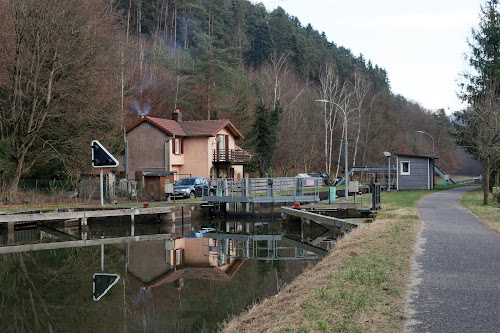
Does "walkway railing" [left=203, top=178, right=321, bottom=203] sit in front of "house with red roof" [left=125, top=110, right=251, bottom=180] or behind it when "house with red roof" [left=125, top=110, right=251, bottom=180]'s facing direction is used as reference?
in front

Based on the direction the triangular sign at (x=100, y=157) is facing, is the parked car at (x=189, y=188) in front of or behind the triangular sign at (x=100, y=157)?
behind

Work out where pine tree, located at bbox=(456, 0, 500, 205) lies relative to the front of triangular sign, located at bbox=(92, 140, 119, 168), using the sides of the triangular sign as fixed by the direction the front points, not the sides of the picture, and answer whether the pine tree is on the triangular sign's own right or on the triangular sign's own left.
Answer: on the triangular sign's own left

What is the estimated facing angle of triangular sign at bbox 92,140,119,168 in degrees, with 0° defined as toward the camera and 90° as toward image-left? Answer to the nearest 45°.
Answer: approximately 0°

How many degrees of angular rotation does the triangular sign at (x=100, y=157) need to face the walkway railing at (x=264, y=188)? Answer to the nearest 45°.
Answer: approximately 90° to its left

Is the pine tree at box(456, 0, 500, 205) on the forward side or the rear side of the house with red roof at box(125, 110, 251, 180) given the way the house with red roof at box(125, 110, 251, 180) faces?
on the forward side

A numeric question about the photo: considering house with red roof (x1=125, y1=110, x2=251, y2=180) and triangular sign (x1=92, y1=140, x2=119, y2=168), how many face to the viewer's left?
0

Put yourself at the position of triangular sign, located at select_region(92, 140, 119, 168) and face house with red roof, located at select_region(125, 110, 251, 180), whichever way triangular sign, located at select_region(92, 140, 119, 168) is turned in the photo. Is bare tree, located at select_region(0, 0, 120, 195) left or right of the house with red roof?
left

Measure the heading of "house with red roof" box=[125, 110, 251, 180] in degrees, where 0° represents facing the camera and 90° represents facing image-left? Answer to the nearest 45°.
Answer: approximately 315°

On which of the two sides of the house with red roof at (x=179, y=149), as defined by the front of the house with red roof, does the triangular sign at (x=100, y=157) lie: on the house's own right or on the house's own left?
on the house's own right
